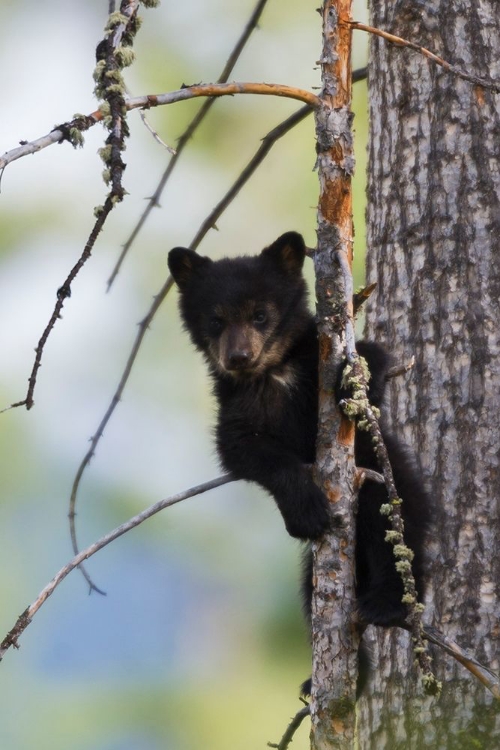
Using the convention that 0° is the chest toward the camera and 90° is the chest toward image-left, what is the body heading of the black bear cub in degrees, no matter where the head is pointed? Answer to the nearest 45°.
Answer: approximately 0°
